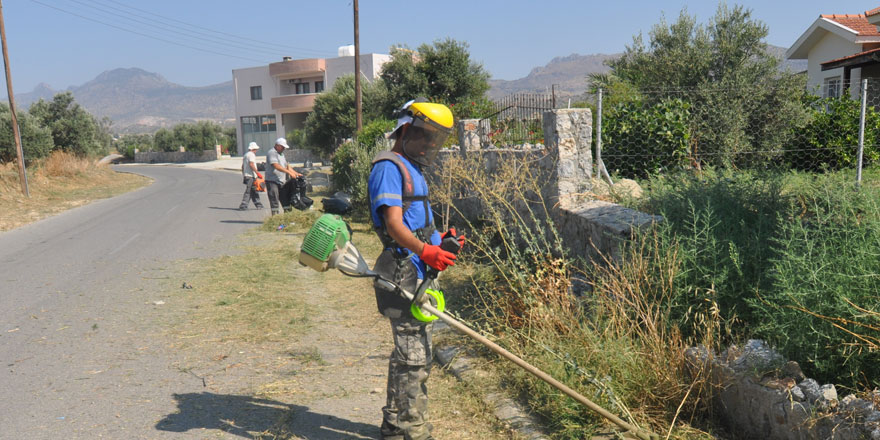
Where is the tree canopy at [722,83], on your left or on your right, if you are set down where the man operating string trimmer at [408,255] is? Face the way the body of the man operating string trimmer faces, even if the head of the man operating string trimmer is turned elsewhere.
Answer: on your left

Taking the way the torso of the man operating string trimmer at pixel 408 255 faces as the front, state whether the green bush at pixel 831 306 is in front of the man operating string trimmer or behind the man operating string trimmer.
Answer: in front

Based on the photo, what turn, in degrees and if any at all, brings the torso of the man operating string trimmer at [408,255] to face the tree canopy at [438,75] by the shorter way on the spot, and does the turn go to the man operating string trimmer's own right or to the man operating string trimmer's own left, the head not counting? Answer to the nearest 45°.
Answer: approximately 90° to the man operating string trimmer's own left

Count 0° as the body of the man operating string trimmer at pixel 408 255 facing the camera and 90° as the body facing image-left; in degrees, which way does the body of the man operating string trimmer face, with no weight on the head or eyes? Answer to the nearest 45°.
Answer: approximately 270°

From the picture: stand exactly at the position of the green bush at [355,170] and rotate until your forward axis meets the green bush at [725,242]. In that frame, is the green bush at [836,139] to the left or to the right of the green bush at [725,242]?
left

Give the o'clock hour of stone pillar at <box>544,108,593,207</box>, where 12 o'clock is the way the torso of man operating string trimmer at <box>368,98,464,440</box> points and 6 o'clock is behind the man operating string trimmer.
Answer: The stone pillar is roughly at 10 o'clock from the man operating string trimmer.

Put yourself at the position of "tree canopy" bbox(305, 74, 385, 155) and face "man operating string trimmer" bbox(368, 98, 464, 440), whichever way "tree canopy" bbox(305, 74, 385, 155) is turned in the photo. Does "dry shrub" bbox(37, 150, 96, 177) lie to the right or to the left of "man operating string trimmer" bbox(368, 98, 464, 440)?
right

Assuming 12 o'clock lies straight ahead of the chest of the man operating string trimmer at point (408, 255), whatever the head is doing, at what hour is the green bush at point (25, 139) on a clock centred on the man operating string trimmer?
The green bush is roughly at 8 o'clock from the man operating string trimmer.

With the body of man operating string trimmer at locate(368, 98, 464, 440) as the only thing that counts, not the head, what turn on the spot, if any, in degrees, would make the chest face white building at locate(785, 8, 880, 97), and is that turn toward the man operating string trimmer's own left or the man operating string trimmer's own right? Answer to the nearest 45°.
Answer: approximately 45° to the man operating string trimmer's own left

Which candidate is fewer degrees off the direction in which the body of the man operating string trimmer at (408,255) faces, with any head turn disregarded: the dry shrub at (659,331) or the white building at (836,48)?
the dry shrub

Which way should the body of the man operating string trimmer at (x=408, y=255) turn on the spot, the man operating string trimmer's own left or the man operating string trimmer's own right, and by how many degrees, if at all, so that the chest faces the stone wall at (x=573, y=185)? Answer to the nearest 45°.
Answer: approximately 45° to the man operating string trimmer's own left

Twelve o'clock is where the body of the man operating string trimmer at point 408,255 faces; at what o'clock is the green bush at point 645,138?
The green bush is roughly at 10 o'clock from the man operating string trimmer.

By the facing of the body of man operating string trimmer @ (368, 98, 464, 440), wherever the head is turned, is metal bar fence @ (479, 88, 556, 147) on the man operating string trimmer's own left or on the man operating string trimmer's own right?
on the man operating string trimmer's own left

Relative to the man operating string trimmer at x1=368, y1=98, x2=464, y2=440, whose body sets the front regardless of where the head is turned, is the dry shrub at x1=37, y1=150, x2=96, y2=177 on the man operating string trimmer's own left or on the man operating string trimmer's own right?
on the man operating string trimmer's own left

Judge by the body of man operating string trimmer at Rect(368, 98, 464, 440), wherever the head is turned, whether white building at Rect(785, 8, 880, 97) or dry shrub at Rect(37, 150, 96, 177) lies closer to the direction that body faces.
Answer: the white building
